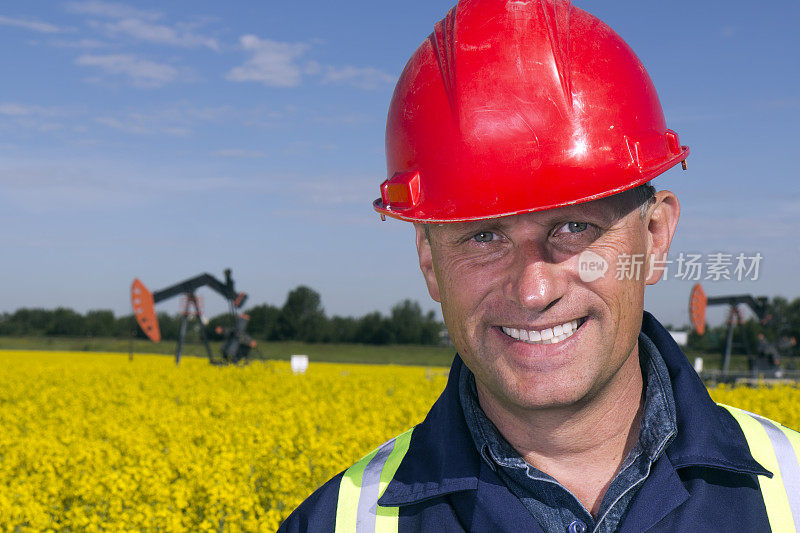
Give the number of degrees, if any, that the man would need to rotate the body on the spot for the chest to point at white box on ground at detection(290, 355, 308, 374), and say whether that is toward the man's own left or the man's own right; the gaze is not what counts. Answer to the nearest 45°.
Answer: approximately 180°

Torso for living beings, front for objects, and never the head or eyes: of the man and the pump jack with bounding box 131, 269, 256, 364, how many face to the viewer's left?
1

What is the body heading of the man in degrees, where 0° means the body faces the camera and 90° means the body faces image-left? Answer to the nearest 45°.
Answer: approximately 0°

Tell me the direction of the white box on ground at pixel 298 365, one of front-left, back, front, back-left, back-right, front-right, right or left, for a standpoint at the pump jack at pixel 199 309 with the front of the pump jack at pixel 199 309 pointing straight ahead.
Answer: back

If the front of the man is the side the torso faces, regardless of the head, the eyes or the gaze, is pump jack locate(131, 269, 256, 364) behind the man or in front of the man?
behind

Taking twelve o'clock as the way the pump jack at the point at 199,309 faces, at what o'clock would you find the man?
The man is roughly at 9 o'clock from the pump jack.

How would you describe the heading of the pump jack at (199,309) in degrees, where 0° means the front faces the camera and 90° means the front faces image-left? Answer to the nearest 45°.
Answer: approximately 90°

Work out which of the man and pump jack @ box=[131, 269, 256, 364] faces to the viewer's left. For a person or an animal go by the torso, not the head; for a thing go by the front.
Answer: the pump jack
